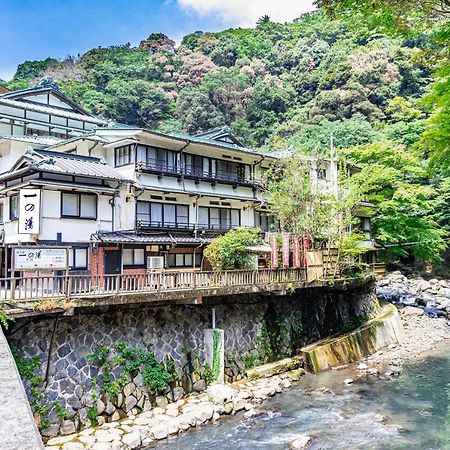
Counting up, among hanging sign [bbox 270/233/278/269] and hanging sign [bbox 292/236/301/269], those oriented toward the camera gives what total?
2

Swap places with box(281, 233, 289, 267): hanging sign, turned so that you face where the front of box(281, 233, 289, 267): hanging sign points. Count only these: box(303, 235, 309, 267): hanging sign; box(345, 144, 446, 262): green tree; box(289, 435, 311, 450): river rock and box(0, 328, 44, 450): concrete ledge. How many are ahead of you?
2

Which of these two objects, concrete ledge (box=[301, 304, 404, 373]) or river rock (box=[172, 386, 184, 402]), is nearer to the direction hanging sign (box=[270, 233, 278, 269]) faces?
the river rock

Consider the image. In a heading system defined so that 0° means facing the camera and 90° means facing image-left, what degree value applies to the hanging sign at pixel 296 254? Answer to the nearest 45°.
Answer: approximately 0°

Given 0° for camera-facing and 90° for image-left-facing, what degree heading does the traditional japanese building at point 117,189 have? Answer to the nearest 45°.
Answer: approximately 315°

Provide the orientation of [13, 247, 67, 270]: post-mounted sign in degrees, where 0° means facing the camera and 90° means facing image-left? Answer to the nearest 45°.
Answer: approximately 0°

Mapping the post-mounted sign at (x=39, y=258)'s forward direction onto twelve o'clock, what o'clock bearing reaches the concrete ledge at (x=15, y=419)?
The concrete ledge is roughly at 12 o'clock from the post-mounted sign.
